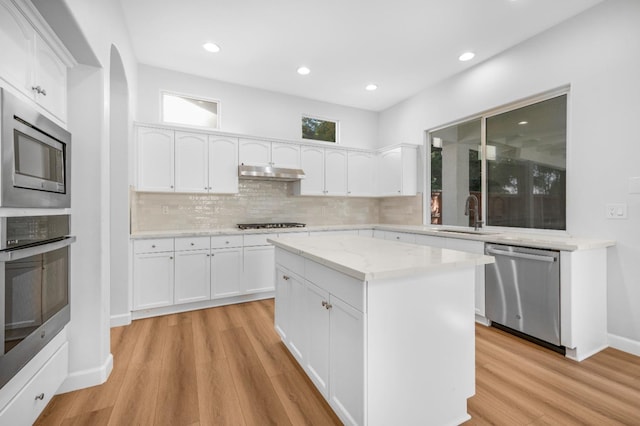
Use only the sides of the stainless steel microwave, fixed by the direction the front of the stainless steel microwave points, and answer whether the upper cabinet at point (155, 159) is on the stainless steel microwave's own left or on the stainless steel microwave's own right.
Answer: on the stainless steel microwave's own left

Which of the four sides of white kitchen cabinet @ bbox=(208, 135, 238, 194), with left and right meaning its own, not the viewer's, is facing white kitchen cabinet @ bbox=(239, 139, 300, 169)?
left

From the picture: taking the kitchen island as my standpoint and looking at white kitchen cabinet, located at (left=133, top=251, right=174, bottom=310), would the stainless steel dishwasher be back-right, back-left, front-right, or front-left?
back-right

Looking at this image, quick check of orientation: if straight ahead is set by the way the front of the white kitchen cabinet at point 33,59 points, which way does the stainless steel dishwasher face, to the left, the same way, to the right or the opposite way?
the opposite way

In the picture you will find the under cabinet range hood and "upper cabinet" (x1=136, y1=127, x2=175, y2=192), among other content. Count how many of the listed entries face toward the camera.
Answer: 2

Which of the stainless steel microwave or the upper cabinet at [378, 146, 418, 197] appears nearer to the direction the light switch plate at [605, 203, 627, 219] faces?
the stainless steel microwave
